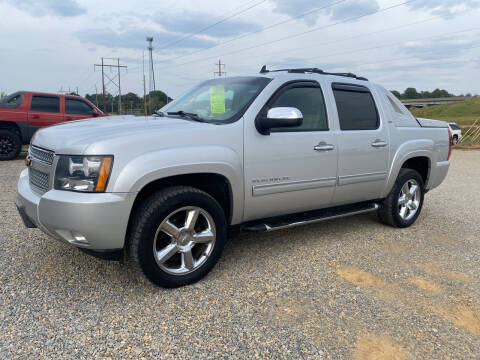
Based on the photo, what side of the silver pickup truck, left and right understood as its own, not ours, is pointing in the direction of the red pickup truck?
right

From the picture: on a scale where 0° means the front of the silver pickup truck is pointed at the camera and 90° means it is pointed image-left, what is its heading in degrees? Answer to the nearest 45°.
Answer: approximately 45°
